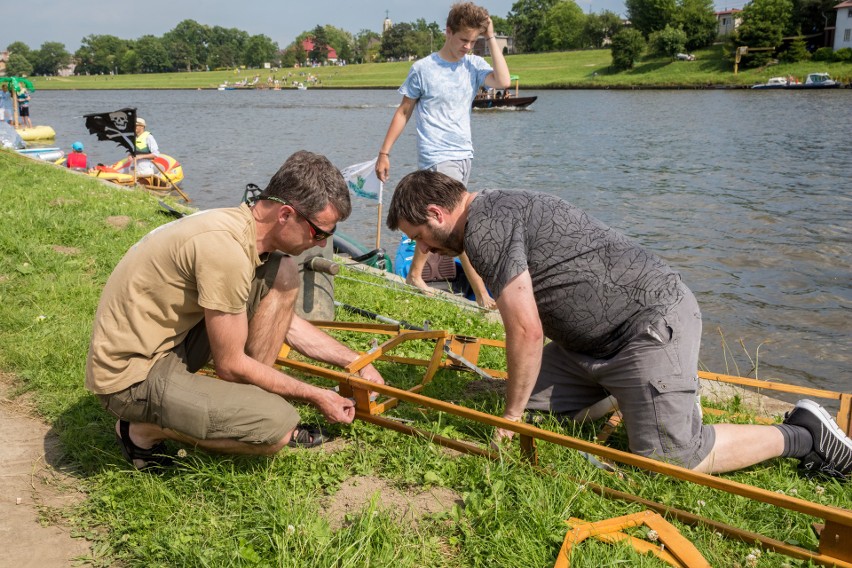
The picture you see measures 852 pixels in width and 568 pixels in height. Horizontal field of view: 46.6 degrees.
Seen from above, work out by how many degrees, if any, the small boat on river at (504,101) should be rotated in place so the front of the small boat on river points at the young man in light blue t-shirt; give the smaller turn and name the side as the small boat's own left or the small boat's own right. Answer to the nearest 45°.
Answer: approximately 90° to the small boat's own right

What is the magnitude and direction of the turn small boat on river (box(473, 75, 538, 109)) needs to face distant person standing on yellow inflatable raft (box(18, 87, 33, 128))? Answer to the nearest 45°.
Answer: approximately 135° to its right

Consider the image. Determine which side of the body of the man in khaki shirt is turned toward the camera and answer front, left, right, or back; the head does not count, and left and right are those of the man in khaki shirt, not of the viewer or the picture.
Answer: right

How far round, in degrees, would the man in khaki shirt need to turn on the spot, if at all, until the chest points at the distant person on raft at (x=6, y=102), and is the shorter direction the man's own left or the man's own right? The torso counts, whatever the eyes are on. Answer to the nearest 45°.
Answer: approximately 90° to the man's own left

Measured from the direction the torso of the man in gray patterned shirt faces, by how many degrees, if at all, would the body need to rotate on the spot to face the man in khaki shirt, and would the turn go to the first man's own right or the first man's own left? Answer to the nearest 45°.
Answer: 0° — they already face them

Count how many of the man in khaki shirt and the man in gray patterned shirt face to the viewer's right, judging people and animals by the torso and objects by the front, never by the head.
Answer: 1

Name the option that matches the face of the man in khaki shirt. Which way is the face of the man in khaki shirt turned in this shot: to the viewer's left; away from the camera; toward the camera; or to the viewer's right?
to the viewer's right

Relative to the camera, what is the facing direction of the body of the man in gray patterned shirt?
to the viewer's left

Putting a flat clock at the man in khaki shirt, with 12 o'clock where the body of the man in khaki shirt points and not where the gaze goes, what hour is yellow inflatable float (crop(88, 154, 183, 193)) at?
The yellow inflatable float is roughly at 9 o'clock from the man in khaki shirt.

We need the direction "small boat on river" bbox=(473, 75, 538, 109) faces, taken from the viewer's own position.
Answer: facing to the right of the viewer

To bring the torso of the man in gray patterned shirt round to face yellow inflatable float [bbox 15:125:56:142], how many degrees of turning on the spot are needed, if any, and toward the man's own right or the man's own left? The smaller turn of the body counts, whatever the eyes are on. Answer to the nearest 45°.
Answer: approximately 45° to the man's own right
